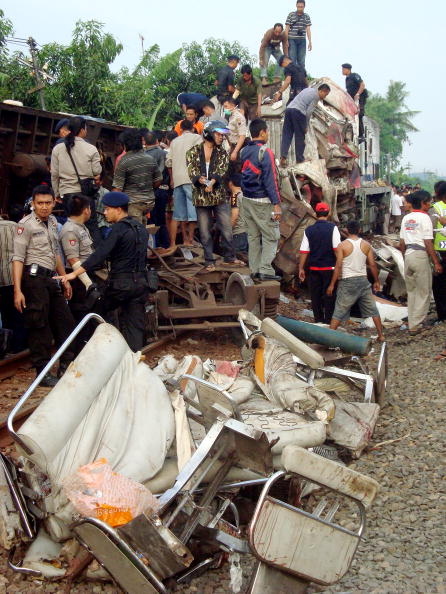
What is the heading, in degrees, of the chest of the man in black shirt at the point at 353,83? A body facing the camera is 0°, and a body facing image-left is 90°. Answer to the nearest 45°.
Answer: approximately 90°

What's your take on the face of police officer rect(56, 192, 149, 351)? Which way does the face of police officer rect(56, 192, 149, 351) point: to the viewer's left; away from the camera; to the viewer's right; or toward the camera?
to the viewer's left
